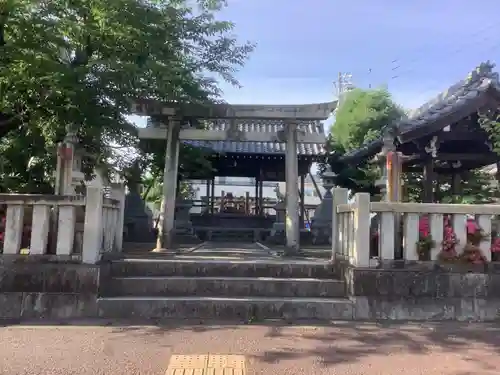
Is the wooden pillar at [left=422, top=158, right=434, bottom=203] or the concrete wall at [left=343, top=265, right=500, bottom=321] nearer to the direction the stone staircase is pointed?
the concrete wall

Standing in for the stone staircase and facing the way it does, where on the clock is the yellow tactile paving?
The yellow tactile paving is roughly at 12 o'clock from the stone staircase.

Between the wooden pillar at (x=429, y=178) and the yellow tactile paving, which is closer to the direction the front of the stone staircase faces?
the yellow tactile paving

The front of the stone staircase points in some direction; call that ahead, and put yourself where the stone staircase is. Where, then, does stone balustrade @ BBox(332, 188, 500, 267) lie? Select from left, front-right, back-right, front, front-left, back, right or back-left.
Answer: left

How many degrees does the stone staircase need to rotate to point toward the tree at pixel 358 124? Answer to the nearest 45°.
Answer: approximately 135° to its left

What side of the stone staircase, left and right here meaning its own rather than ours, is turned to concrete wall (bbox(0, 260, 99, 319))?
right

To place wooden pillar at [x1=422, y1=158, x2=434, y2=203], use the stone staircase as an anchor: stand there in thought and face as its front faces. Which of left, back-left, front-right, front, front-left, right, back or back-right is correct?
back-left

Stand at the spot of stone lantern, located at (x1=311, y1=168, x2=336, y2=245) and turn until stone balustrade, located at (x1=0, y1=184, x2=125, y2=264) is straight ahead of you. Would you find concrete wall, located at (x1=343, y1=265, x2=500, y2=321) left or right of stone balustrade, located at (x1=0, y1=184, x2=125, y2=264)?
left

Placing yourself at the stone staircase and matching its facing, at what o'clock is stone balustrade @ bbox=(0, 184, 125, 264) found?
The stone balustrade is roughly at 3 o'clock from the stone staircase.

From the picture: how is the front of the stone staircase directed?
toward the camera

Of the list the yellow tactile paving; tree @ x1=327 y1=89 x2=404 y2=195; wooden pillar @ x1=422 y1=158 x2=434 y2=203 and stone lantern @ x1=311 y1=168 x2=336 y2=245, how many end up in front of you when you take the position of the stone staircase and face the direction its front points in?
1

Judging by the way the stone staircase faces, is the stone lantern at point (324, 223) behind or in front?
behind

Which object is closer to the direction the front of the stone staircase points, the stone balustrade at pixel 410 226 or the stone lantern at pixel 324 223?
the stone balustrade
